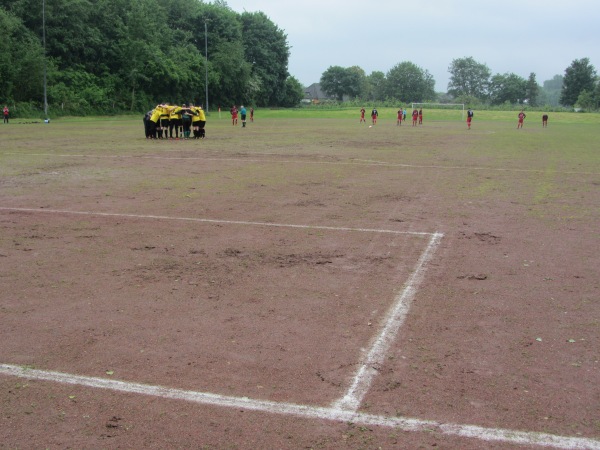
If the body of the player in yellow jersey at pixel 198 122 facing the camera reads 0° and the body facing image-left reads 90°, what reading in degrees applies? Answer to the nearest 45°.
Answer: approximately 90°

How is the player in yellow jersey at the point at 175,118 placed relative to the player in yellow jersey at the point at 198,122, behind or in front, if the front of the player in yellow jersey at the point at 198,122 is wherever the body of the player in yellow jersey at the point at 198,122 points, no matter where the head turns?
in front
